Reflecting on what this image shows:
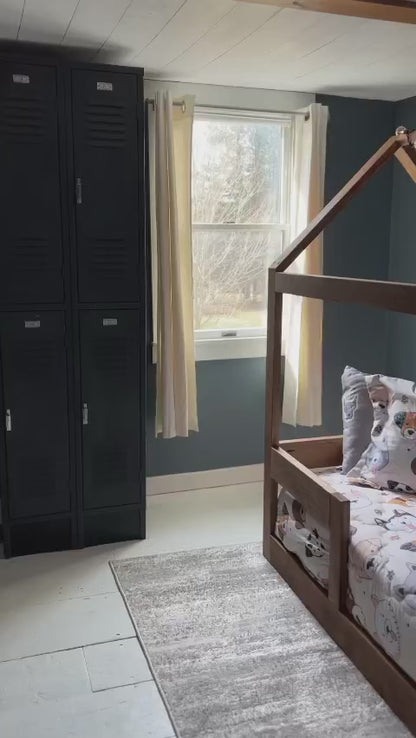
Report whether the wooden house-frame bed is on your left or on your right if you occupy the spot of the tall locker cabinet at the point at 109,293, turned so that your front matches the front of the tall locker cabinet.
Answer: on your left

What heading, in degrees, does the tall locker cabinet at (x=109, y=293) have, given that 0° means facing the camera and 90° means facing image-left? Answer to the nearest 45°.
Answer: approximately 0°

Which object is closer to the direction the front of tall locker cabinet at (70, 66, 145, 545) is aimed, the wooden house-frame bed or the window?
the wooden house-frame bed

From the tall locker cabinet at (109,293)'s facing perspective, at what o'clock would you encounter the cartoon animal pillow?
The cartoon animal pillow is roughly at 10 o'clock from the tall locker cabinet.

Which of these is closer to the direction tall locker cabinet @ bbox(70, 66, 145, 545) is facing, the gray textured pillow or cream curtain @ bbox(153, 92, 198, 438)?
the gray textured pillow

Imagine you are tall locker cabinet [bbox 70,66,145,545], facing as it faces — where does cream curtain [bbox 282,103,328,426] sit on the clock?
The cream curtain is roughly at 8 o'clock from the tall locker cabinet.

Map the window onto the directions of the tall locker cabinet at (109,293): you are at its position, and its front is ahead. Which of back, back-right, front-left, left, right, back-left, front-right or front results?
back-left

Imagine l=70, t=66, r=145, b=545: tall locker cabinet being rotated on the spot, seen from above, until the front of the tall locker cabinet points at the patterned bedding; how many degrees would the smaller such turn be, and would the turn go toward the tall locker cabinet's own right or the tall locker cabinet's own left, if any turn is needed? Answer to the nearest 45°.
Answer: approximately 45° to the tall locker cabinet's own left
